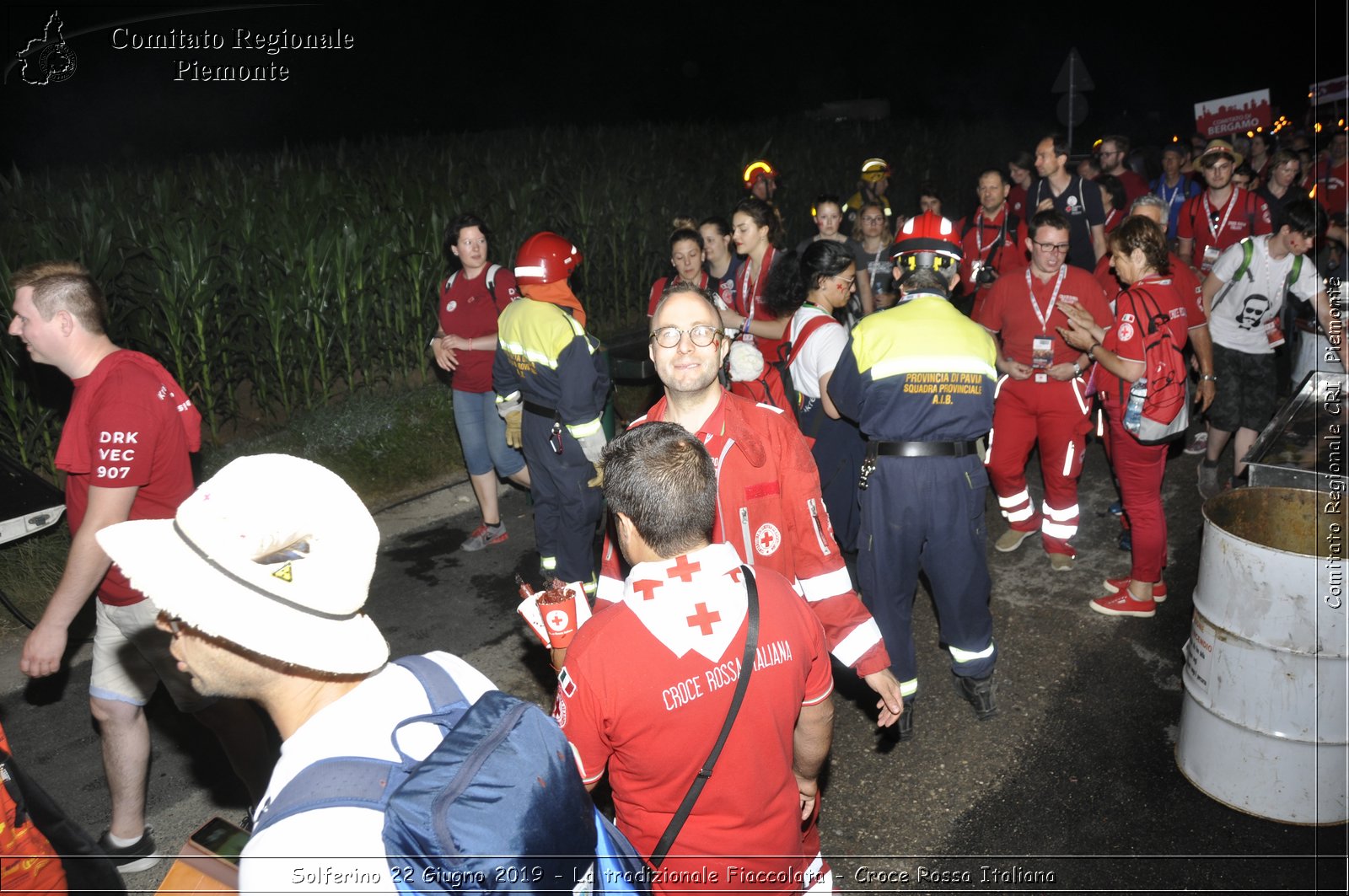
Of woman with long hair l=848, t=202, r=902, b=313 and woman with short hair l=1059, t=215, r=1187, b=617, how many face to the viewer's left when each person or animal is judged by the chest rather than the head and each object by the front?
1

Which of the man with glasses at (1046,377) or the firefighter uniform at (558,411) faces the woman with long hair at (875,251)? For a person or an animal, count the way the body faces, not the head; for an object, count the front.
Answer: the firefighter uniform

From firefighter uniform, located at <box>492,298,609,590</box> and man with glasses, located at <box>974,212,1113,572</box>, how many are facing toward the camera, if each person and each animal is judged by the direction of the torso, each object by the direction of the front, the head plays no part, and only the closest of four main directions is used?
1

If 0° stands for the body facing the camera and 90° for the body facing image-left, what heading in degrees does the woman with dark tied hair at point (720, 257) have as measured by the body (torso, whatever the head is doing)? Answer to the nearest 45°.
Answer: approximately 45°

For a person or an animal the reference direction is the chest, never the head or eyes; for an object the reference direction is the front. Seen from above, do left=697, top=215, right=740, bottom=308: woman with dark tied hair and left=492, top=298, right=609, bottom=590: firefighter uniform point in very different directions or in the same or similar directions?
very different directions

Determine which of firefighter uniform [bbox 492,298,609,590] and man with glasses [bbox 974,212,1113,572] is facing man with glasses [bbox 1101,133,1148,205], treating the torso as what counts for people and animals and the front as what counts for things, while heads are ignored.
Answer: the firefighter uniform

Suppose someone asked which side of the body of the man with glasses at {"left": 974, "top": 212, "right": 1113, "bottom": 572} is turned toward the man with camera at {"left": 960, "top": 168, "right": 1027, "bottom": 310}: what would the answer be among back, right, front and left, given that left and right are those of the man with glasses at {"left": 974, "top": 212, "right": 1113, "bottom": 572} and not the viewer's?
back

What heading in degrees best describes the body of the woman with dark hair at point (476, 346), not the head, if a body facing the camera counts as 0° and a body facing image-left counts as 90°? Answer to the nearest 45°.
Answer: approximately 45°

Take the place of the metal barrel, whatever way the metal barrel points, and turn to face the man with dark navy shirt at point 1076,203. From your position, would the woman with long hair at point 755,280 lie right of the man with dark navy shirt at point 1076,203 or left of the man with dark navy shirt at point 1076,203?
left

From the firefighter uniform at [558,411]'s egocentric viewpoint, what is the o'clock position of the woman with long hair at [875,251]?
The woman with long hair is roughly at 12 o'clock from the firefighter uniform.

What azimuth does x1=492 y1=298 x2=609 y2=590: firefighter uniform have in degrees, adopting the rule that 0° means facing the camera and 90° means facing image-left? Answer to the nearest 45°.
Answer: approximately 225°

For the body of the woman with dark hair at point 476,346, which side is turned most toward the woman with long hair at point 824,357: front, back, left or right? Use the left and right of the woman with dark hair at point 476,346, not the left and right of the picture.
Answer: left
